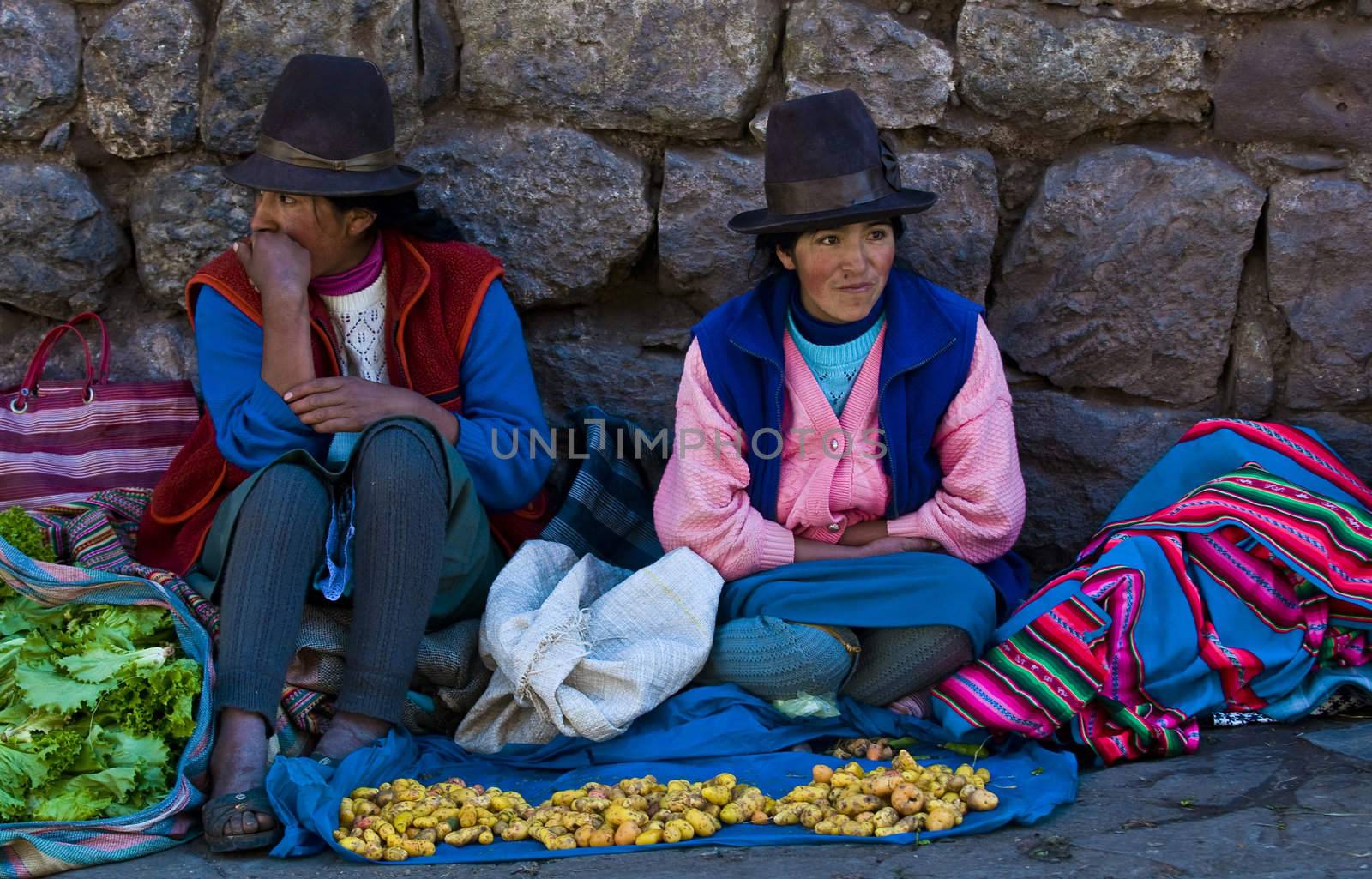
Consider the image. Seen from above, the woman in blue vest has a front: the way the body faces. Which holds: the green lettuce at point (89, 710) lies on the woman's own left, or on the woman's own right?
on the woman's own right

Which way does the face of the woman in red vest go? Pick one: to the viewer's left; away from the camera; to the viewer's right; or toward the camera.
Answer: to the viewer's left

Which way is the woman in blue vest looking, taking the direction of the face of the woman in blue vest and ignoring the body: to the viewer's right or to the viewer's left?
to the viewer's right

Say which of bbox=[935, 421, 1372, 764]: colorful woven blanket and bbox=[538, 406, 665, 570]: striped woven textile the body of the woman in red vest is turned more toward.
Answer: the colorful woven blanket

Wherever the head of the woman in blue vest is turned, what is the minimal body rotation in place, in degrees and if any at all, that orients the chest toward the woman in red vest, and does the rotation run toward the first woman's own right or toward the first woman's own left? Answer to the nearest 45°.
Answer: approximately 90° to the first woman's own right

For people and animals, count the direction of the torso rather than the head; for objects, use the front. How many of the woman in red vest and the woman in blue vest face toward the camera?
2

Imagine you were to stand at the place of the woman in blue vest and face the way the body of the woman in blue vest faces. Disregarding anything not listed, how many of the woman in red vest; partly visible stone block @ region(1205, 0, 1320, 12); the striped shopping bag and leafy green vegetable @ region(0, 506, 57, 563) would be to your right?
3

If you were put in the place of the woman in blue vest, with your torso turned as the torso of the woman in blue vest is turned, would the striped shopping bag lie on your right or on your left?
on your right

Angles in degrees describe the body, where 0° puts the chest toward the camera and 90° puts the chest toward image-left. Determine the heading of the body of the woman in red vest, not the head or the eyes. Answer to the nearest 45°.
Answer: approximately 0°

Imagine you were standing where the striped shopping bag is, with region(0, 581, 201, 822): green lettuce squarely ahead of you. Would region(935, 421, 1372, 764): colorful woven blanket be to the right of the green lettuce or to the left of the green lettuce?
left

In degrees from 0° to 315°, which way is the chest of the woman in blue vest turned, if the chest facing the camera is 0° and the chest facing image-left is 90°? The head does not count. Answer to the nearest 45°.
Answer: approximately 0°
